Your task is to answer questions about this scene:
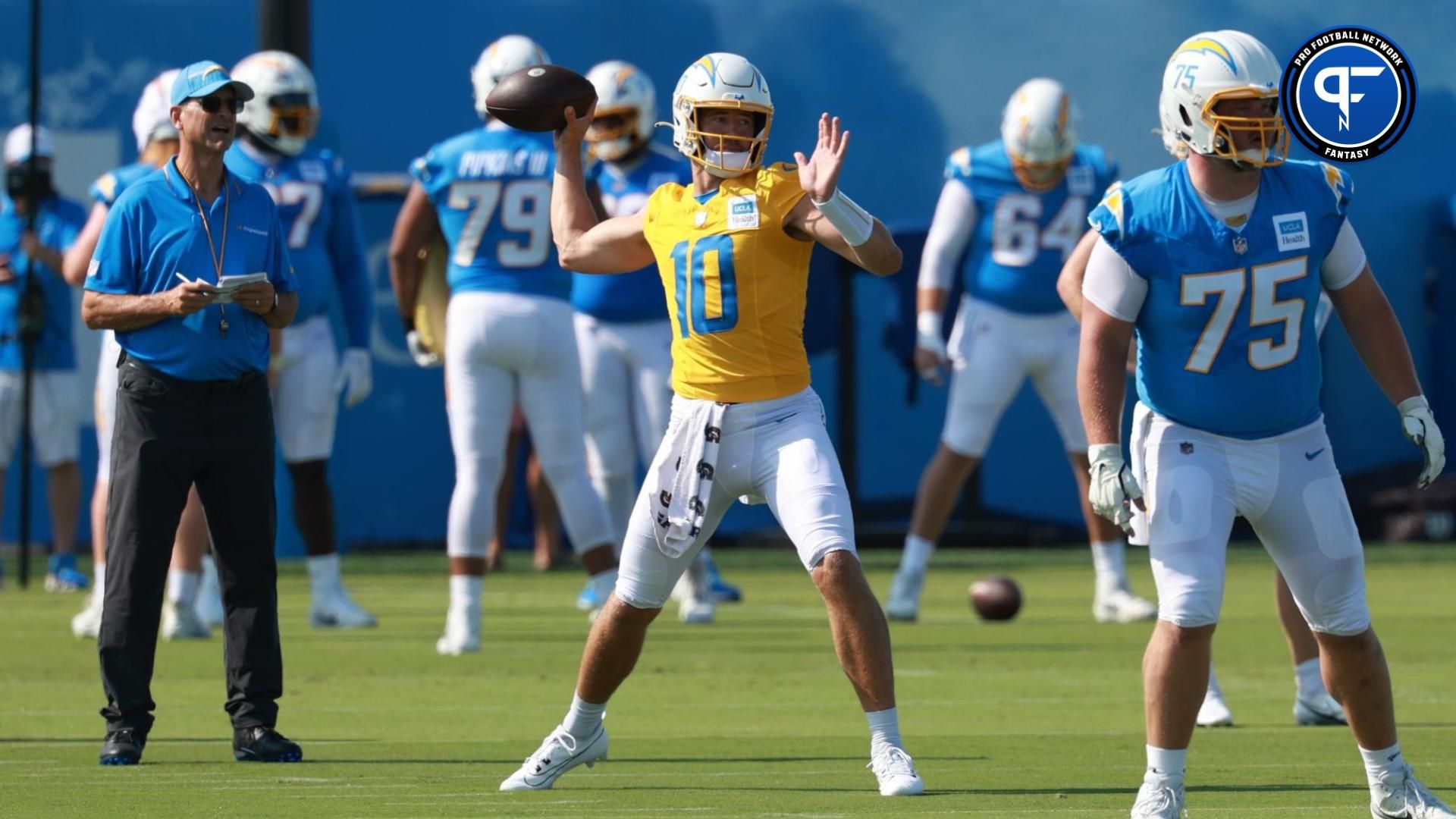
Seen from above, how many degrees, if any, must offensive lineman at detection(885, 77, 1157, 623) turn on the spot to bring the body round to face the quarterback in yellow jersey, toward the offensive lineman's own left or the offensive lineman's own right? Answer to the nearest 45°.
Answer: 0° — they already face them

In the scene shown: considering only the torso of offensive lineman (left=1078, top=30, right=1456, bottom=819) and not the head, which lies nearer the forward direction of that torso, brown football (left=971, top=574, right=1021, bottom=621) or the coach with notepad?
the coach with notepad

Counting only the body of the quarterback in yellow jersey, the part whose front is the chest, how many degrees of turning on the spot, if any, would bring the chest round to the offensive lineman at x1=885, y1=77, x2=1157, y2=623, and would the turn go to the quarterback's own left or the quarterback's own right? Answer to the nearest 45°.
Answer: approximately 180°

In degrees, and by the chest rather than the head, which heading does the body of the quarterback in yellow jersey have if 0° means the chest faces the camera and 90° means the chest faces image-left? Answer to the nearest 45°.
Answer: approximately 0°

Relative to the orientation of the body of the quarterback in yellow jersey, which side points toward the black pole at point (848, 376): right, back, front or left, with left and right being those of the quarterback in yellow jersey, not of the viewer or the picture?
back

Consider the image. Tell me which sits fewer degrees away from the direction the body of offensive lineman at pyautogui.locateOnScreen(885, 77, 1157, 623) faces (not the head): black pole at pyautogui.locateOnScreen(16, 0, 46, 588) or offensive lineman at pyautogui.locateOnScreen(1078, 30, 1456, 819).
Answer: the offensive lineman

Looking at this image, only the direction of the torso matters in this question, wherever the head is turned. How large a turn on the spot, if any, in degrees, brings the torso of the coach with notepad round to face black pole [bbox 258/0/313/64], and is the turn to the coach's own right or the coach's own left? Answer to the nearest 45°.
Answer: approximately 135° to the coach's own left
